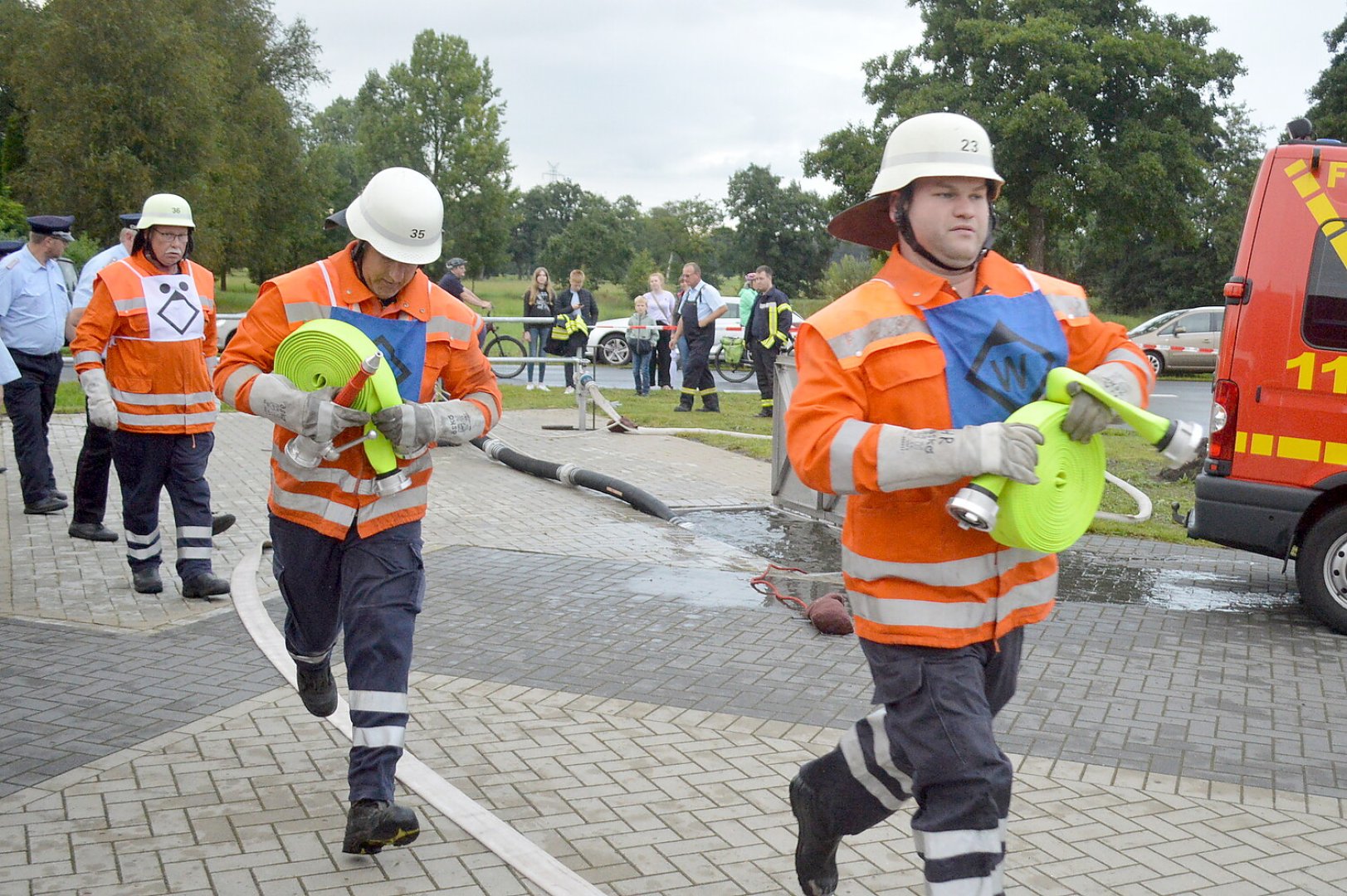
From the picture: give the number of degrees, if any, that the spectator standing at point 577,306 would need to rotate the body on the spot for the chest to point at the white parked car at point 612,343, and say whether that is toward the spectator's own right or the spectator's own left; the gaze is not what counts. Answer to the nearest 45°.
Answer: approximately 180°

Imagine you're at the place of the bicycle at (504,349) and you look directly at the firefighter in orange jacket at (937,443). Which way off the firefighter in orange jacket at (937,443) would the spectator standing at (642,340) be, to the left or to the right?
left

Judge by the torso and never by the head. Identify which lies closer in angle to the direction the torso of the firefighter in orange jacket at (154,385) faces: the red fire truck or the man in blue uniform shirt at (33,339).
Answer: the red fire truck

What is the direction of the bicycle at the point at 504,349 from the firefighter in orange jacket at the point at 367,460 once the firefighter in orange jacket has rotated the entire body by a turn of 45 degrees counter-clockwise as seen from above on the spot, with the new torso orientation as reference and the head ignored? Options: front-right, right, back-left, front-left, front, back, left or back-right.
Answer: back-left

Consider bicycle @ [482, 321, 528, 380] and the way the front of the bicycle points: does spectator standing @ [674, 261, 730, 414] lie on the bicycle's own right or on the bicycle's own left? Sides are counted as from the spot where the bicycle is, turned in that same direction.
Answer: on the bicycle's own right

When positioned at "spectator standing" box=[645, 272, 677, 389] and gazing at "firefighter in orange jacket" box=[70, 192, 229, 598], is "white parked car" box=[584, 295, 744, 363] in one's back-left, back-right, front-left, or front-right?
back-right

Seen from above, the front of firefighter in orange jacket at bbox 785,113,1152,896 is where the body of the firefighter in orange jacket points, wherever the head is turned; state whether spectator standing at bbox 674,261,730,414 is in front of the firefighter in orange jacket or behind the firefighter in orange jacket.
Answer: behind

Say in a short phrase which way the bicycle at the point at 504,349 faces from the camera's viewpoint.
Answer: facing to the right of the viewer

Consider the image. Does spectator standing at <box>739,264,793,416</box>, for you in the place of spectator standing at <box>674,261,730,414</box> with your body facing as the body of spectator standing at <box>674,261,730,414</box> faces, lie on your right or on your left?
on your left

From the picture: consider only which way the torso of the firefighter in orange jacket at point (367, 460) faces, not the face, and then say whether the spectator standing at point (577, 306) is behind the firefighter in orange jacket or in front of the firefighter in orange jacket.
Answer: behind

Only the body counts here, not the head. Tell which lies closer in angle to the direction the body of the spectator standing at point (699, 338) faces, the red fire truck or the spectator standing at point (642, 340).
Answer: the red fire truck

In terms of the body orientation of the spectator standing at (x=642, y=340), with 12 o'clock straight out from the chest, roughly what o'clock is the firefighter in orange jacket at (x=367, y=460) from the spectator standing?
The firefighter in orange jacket is roughly at 12 o'clock from the spectator standing.
